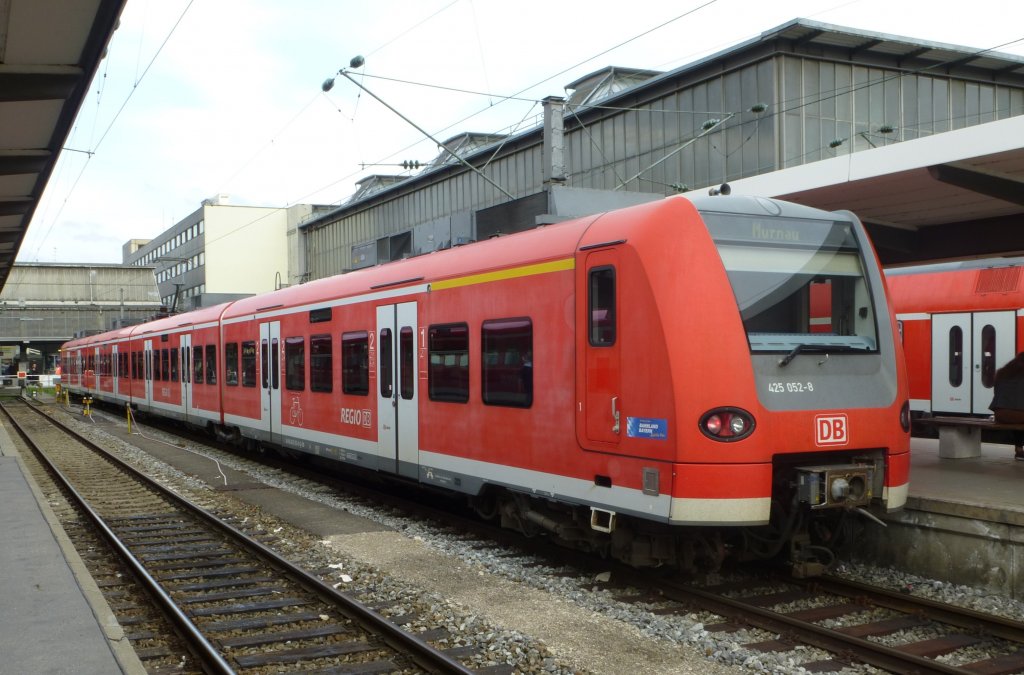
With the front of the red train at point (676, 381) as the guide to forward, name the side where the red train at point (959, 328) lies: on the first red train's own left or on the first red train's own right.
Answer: on the first red train's own left

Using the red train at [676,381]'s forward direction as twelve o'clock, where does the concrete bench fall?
The concrete bench is roughly at 11 o'clock from the red train.

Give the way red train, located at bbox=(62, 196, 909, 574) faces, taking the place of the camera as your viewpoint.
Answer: facing the viewer and to the right of the viewer

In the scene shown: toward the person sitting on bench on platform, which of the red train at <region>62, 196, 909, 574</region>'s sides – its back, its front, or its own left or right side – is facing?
left
